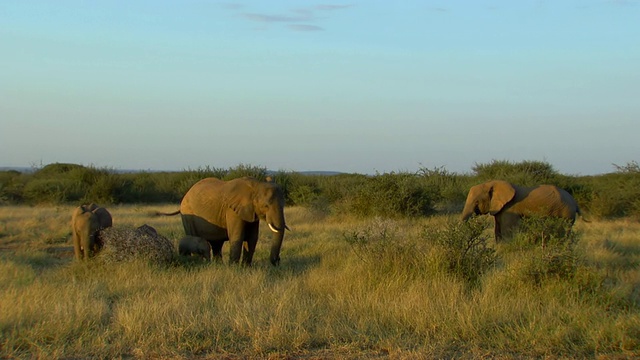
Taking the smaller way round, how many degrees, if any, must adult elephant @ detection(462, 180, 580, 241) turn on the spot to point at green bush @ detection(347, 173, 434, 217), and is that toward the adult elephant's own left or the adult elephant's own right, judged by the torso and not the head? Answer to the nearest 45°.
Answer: approximately 45° to the adult elephant's own right

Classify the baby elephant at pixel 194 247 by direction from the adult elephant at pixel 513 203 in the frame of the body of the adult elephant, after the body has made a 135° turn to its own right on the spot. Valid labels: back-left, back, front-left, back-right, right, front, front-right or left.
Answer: back

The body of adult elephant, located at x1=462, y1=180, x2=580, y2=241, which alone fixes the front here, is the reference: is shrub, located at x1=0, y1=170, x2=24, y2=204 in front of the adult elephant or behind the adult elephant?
in front

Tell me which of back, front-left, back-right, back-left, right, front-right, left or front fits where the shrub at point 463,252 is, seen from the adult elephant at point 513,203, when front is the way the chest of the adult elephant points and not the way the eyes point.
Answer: left

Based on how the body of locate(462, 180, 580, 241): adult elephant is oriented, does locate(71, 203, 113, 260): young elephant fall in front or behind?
in front

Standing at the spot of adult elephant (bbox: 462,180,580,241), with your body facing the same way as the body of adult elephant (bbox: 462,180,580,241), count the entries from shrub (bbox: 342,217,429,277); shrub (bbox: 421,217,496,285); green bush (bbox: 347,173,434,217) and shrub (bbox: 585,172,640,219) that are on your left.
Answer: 2

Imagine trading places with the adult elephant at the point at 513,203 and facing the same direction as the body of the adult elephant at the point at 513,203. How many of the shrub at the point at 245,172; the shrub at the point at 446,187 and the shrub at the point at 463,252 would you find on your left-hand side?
1

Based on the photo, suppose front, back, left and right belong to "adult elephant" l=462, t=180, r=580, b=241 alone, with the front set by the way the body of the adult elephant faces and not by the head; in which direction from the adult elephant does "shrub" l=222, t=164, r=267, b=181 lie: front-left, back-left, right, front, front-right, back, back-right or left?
front-right

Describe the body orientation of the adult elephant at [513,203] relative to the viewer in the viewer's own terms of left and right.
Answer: facing to the left of the viewer

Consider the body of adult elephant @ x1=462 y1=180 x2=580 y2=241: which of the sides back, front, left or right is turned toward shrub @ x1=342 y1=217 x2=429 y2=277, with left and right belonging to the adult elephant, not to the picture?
left

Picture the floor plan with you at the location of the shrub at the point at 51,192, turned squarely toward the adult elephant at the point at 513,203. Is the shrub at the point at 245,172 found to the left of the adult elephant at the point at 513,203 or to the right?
left

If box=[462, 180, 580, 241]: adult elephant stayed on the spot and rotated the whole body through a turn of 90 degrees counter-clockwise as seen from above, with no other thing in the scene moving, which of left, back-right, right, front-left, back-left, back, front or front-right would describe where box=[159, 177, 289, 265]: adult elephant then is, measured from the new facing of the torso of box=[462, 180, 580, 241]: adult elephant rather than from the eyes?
front-right

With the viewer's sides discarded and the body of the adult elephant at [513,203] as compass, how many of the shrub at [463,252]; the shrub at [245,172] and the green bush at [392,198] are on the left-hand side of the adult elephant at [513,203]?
1
